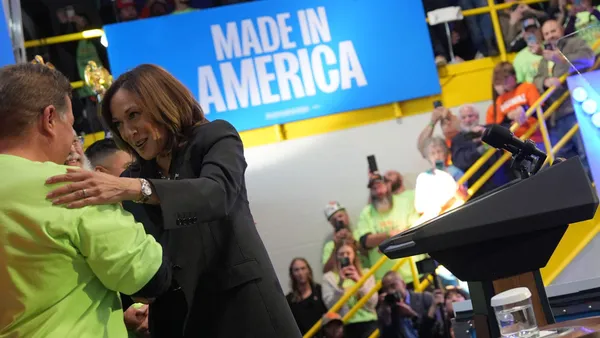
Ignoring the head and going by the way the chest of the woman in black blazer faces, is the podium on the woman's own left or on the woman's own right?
on the woman's own left

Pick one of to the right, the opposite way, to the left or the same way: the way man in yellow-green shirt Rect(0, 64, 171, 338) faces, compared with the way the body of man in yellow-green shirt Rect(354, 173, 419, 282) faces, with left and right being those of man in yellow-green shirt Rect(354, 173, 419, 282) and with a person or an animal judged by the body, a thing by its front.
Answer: the opposite way

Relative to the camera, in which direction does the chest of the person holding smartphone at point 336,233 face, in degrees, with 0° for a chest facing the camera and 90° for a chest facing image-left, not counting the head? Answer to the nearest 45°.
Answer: approximately 0°

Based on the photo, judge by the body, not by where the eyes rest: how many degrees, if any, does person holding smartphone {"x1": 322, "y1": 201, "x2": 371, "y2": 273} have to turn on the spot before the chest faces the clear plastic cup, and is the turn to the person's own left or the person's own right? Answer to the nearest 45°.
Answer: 0° — they already face it

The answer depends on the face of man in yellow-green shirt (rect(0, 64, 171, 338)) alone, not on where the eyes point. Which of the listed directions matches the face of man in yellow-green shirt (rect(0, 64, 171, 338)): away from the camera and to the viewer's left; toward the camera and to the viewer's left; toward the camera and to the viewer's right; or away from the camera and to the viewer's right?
away from the camera and to the viewer's right

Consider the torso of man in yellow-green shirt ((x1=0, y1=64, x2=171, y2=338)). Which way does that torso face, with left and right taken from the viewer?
facing away from the viewer and to the right of the viewer

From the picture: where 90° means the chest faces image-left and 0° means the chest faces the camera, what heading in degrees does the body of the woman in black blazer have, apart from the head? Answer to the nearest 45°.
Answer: approximately 45°

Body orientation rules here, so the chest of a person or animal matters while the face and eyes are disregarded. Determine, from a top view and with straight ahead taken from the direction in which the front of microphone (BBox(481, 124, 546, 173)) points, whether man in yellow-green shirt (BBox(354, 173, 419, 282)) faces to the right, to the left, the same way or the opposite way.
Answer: to the left

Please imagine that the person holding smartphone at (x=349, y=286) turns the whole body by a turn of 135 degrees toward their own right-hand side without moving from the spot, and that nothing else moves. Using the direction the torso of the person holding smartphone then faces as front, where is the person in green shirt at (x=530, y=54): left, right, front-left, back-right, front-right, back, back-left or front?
back-right
